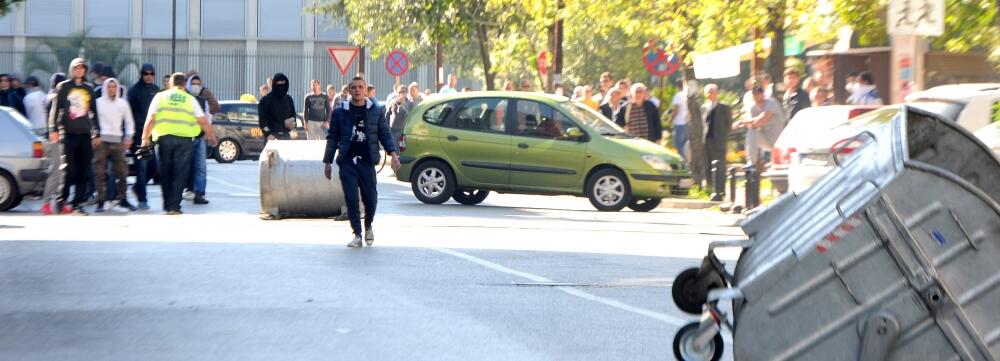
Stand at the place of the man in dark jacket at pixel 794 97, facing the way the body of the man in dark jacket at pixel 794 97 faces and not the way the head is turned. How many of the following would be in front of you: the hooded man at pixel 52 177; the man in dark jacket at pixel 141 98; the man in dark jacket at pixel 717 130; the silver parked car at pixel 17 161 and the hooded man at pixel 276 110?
5

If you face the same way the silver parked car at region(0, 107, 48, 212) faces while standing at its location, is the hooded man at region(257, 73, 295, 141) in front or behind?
behind

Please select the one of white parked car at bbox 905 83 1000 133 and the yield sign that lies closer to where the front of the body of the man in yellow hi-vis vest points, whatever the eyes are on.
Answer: the yield sign

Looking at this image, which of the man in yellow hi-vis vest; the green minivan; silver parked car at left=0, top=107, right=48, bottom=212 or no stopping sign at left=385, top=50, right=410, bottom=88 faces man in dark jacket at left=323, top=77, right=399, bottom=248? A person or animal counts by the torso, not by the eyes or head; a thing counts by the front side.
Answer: the no stopping sign

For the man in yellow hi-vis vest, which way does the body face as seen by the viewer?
away from the camera

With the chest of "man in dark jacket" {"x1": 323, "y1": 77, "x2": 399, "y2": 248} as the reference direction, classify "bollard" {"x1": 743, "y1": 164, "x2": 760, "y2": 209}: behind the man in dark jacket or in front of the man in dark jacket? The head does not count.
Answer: behind

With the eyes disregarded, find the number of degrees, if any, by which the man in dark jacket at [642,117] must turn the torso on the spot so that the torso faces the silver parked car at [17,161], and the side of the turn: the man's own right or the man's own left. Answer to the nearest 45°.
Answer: approximately 45° to the man's own right

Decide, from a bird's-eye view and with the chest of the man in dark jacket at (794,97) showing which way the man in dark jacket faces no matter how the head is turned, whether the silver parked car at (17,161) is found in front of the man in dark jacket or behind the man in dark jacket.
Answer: in front

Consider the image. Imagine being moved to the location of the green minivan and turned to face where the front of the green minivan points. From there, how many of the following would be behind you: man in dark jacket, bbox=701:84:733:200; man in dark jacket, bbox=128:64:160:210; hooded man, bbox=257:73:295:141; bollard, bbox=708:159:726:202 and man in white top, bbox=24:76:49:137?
3

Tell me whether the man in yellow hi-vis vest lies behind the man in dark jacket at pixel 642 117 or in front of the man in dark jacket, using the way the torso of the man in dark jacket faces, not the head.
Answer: in front

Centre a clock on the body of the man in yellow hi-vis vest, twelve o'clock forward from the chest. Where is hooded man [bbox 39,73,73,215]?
The hooded man is roughly at 10 o'clock from the man in yellow hi-vis vest.

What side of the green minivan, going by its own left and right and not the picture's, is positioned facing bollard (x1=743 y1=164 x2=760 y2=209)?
front

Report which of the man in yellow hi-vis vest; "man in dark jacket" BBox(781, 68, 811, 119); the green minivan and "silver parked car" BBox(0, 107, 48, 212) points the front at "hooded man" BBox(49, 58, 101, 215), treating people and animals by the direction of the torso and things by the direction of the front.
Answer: the man in dark jacket

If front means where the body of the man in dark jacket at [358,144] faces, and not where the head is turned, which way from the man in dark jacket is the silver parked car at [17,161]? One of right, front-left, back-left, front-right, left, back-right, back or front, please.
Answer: back-right
